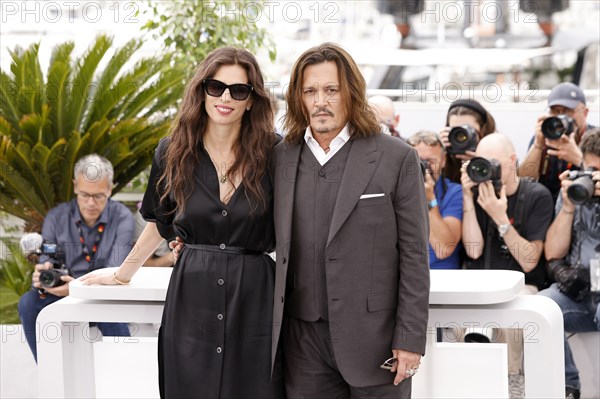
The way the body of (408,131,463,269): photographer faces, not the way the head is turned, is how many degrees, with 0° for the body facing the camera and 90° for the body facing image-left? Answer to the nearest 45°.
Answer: approximately 45°

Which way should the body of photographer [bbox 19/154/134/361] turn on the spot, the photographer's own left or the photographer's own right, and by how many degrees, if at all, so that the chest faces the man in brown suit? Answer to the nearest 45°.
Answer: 0° — they already face them

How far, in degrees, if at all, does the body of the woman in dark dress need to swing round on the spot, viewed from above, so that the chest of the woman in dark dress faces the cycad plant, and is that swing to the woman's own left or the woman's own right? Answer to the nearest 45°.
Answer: approximately 180°

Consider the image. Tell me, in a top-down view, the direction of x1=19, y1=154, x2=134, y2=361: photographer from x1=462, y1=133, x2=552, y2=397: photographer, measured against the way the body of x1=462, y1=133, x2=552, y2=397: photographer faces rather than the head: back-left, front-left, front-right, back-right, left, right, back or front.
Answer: front-right

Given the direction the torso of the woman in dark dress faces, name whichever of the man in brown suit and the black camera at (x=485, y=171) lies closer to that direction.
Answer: the man in brown suit
